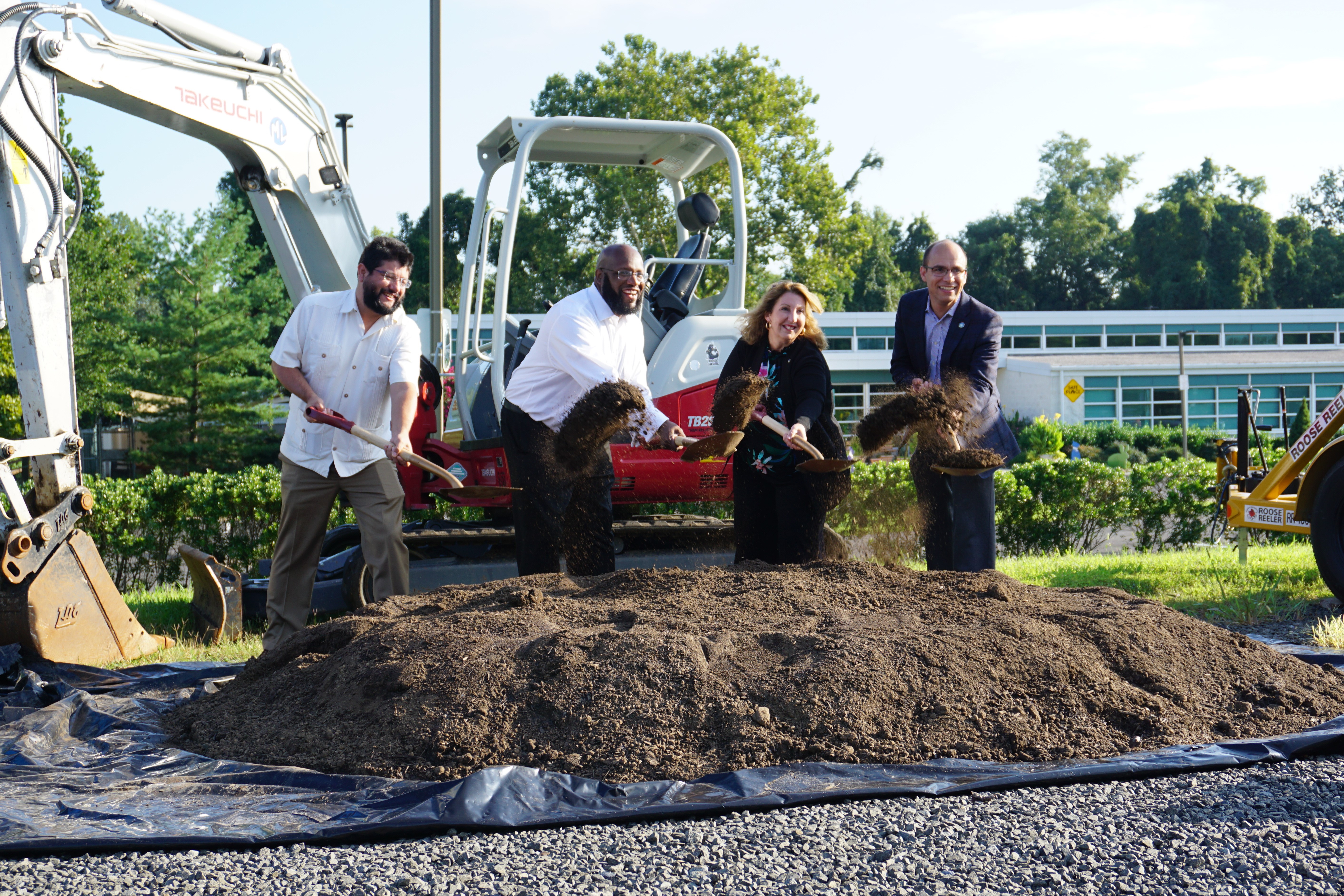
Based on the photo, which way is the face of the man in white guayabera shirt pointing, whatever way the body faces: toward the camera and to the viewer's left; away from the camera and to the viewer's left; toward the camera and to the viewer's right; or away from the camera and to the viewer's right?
toward the camera and to the viewer's right

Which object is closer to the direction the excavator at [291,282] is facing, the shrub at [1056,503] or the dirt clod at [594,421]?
the dirt clod

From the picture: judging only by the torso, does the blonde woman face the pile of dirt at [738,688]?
yes

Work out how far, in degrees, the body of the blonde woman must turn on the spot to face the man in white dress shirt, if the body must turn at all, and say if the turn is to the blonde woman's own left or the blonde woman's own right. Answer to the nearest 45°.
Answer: approximately 90° to the blonde woman's own right

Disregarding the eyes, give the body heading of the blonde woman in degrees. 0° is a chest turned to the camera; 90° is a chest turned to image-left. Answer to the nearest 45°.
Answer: approximately 0°

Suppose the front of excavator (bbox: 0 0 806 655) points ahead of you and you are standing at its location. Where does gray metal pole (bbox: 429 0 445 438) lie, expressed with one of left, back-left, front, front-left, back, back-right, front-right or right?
back-right

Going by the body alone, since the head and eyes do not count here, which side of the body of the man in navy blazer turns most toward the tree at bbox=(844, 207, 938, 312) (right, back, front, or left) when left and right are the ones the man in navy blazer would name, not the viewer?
back

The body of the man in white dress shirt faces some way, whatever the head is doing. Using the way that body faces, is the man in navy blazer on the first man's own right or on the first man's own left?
on the first man's own left

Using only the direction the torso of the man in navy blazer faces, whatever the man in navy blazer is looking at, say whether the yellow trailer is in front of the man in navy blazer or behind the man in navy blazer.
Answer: behind

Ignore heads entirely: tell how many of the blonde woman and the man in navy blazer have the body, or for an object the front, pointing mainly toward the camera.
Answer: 2

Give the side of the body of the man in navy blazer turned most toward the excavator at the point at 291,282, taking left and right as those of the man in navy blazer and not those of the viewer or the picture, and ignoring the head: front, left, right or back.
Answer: right

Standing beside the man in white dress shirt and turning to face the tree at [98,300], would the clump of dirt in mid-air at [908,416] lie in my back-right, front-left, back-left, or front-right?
back-right

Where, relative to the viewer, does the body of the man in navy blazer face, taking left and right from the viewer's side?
facing the viewer
